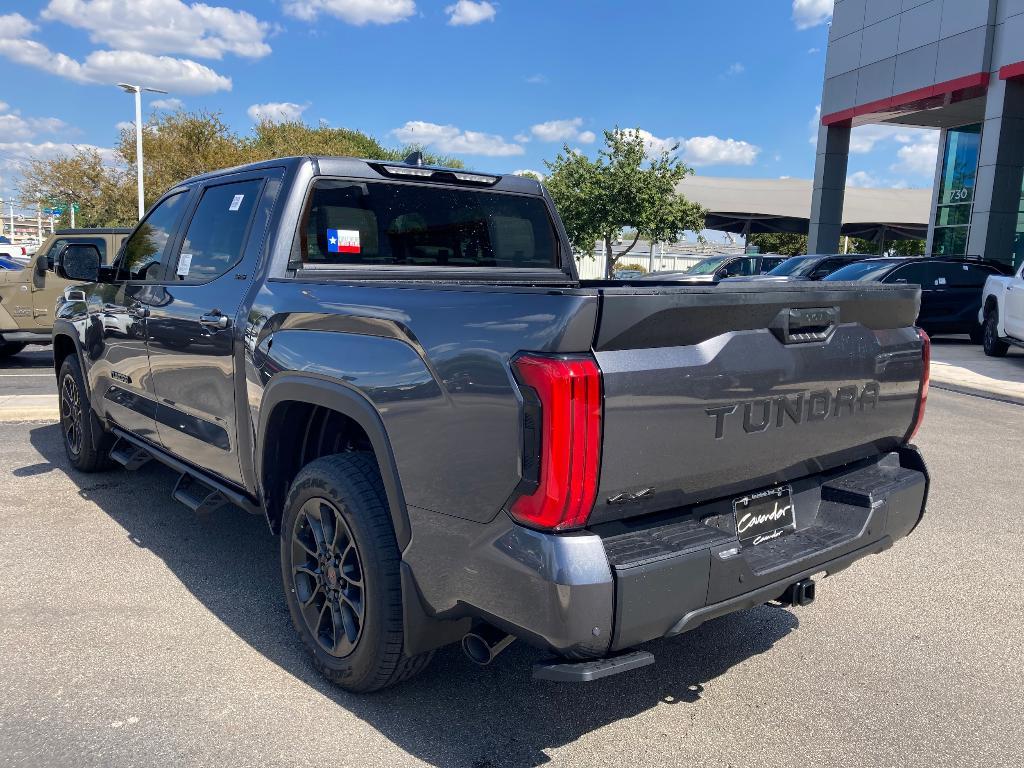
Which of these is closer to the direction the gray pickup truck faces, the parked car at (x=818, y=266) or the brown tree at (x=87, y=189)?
the brown tree

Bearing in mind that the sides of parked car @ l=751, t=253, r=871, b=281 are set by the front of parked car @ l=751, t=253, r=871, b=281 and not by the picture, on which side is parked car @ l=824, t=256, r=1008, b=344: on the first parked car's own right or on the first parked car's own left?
on the first parked car's own left

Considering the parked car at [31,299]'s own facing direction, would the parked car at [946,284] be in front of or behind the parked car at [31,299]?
behind

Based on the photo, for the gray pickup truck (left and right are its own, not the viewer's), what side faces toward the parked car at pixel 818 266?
right

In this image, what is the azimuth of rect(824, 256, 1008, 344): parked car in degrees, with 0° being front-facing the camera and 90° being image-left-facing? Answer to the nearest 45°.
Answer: approximately 45°

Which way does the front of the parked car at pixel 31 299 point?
to the viewer's left

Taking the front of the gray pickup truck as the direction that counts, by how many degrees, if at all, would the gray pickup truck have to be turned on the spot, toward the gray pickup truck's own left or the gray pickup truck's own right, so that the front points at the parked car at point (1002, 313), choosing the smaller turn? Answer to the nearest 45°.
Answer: approximately 90° to the gray pickup truck's own right

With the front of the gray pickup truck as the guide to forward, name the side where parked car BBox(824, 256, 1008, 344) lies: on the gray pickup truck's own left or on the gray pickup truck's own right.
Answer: on the gray pickup truck's own right
